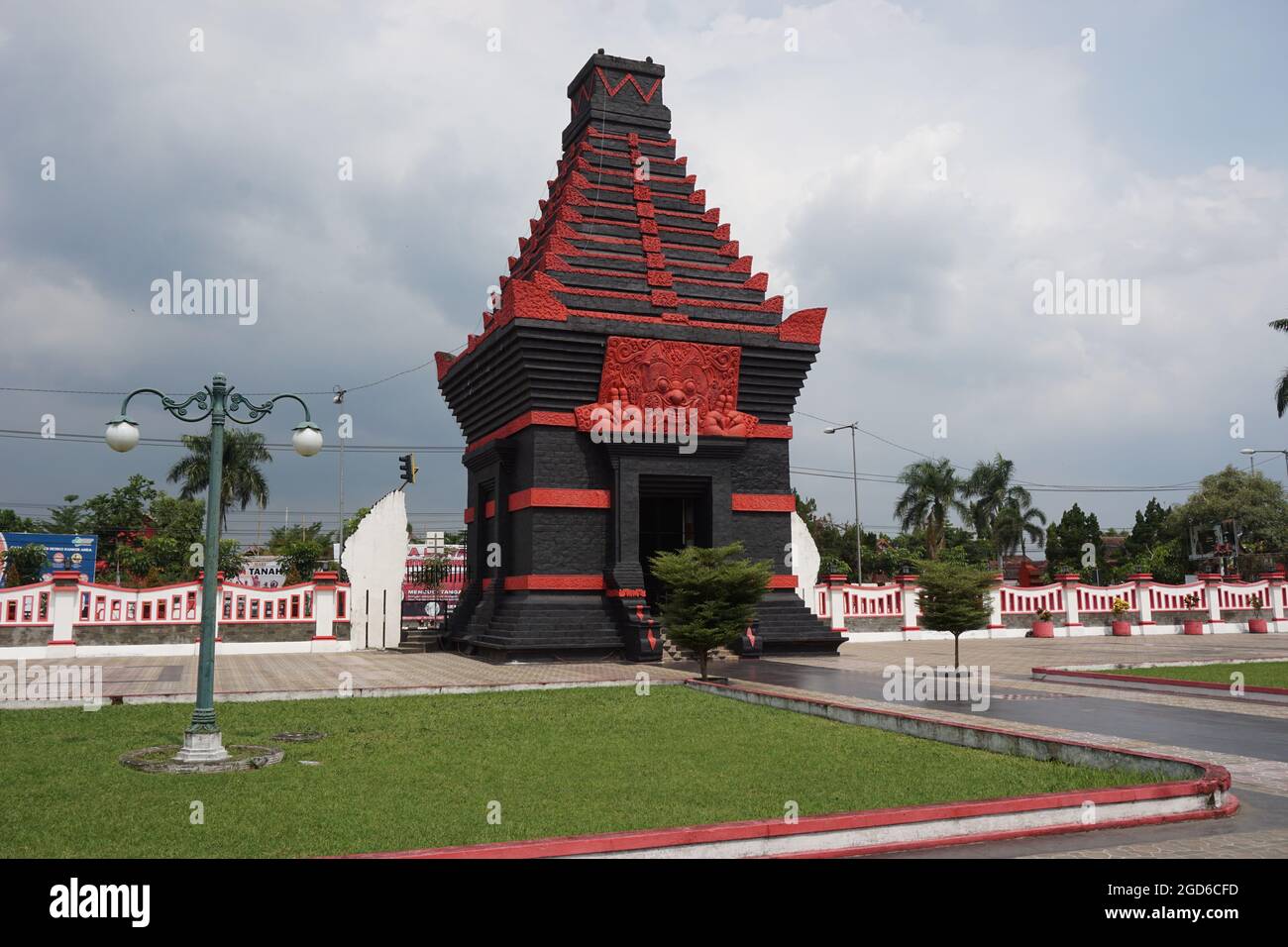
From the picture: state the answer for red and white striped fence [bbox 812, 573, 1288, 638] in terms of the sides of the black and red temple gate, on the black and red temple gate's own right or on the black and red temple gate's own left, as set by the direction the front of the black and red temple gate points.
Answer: on the black and red temple gate's own left

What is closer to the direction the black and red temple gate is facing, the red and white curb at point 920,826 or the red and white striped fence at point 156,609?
the red and white curb

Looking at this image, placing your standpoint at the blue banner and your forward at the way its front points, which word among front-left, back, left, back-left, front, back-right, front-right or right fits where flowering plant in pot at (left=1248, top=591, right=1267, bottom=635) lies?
front-left

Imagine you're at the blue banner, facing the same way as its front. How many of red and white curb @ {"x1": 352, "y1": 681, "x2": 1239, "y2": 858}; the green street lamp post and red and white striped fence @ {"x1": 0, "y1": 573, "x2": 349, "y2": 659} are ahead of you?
3

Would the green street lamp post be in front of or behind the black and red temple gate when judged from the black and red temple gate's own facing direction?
in front

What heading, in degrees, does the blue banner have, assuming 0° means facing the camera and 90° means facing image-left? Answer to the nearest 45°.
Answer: approximately 0°

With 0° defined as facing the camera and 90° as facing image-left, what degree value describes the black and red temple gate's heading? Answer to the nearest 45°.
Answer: approximately 0°

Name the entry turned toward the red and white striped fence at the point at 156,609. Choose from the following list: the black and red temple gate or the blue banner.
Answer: the blue banner

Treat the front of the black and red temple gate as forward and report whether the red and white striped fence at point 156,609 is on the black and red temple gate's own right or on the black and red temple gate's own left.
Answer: on the black and red temple gate's own right

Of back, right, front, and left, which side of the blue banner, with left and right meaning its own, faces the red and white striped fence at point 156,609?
front

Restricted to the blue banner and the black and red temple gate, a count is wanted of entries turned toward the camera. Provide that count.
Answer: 2

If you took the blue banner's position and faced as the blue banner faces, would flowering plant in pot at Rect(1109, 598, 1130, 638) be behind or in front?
in front
